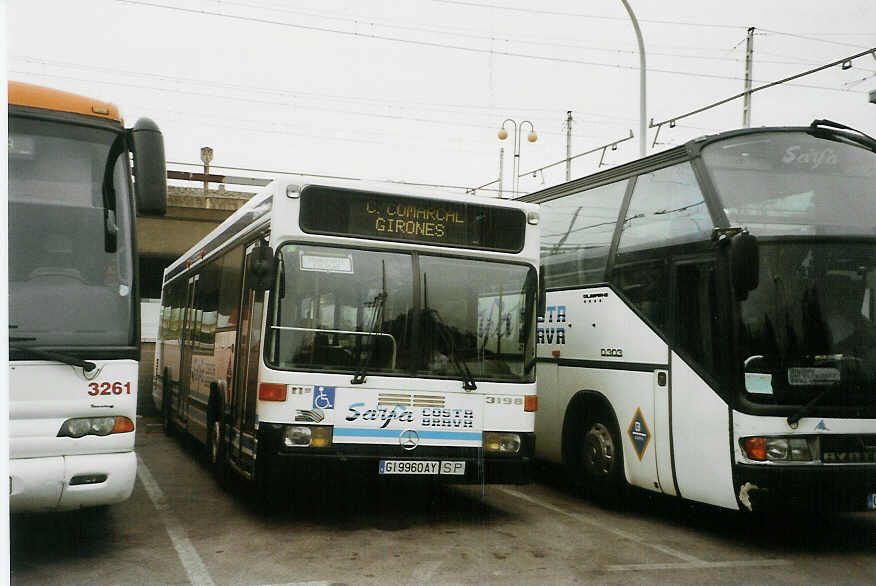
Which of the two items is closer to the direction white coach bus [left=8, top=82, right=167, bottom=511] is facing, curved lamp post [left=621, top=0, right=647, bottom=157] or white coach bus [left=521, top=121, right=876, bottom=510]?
the white coach bus

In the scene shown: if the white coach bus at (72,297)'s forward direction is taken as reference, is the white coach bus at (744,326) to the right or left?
on its left

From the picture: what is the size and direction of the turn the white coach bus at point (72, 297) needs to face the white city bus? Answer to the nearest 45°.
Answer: approximately 90° to its left

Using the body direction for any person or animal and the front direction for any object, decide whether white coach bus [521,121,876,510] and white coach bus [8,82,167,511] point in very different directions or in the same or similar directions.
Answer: same or similar directions

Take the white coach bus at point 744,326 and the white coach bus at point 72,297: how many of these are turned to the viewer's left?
0

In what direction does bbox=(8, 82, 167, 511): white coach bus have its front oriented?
toward the camera

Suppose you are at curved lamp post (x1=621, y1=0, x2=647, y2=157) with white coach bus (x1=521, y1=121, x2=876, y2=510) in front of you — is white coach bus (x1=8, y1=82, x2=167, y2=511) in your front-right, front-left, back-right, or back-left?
front-right

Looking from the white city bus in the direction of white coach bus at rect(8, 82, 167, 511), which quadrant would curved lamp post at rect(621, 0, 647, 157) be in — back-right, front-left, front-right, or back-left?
back-right

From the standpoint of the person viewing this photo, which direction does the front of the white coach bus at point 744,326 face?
facing the viewer and to the right of the viewer

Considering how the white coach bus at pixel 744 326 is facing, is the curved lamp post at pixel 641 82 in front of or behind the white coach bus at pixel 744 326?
behind

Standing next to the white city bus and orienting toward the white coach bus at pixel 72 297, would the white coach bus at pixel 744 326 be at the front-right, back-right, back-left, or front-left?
back-left

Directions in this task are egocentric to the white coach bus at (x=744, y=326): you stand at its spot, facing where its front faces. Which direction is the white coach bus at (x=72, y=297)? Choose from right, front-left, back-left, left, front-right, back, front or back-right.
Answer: right

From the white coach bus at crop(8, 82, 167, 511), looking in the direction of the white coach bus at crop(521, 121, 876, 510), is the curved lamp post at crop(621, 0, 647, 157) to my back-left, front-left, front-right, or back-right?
front-left
